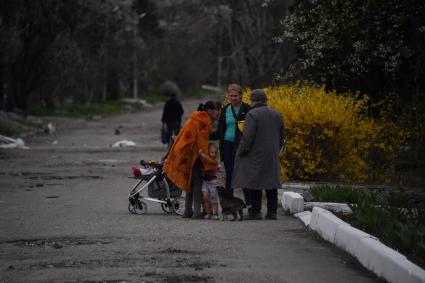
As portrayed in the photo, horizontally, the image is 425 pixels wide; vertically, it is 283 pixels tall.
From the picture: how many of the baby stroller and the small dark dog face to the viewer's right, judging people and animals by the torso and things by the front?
0

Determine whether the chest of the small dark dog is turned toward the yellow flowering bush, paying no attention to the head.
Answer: no

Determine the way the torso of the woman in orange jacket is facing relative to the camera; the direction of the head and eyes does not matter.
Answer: to the viewer's right

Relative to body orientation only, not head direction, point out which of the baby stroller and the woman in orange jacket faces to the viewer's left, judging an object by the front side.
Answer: the baby stroller

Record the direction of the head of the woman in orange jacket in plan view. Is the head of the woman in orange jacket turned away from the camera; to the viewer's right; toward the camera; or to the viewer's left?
to the viewer's right

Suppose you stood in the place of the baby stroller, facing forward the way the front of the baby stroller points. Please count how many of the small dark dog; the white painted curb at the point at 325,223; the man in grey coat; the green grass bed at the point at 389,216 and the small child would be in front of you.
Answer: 0

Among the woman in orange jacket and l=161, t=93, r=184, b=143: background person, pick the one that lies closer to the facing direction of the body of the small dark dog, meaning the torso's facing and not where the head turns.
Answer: the woman in orange jacket

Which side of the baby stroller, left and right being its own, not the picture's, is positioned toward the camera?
left

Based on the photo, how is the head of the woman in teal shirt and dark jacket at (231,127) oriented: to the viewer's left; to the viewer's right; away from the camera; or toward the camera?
toward the camera

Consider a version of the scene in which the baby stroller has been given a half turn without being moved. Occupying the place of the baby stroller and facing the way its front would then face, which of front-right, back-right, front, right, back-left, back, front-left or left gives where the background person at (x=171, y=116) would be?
left

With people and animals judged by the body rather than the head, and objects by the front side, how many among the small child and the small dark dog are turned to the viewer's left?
1

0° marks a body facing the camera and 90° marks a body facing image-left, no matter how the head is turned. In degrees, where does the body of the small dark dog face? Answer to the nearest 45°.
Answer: approximately 90°
